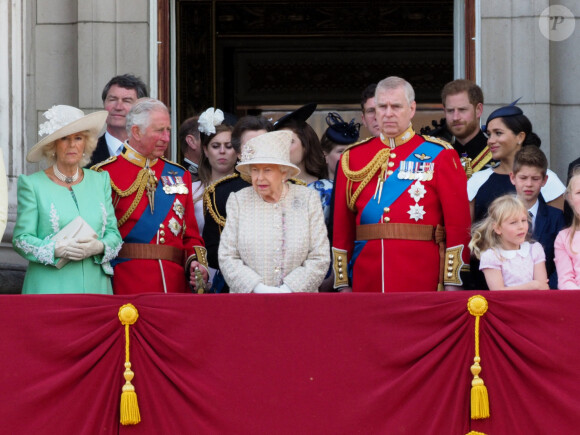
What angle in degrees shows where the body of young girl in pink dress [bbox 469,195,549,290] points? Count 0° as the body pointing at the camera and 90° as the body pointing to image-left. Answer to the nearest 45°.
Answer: approximately 315°

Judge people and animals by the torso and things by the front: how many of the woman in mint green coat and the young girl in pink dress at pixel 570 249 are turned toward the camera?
2

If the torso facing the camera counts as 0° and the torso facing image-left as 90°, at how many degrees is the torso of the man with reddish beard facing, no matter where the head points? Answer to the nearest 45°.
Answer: approximately 45°

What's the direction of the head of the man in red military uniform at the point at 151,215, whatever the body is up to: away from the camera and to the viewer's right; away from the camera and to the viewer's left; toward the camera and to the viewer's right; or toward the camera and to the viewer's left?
toward the camera and to the viewer's right

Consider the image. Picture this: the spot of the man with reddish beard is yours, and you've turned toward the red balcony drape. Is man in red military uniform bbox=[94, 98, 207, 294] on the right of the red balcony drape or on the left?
right

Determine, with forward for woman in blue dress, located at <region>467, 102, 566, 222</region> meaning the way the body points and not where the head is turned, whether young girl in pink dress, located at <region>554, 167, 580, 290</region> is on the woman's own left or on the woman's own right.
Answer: on the woman's own left

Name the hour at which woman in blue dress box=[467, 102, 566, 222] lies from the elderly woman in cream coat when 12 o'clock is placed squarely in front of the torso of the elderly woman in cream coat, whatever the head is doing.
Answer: The woman in blue dress is roughly at 8 o'clock from the elderly woman in cream coat.

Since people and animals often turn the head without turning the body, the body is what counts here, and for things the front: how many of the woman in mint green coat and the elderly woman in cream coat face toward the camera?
2

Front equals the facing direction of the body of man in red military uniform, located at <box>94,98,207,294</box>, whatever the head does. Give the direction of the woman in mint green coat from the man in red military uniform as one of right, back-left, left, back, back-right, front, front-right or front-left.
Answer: right

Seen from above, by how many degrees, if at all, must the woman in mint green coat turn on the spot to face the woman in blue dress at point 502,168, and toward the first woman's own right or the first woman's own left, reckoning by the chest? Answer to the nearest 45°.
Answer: approximately 90° to the first woman's own left
